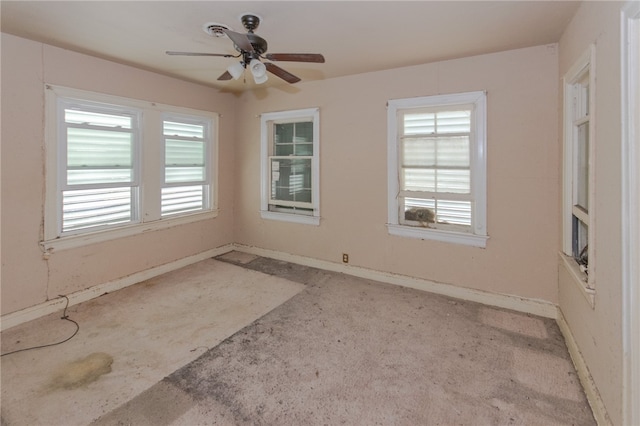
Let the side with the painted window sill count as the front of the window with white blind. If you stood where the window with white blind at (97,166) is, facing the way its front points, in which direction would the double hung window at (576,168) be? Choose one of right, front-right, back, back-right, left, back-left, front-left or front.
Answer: front

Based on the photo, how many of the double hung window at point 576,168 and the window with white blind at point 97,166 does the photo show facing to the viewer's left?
1

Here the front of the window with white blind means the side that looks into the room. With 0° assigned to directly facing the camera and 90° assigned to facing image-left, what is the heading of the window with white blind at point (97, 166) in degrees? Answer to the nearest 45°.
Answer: approximately 315°

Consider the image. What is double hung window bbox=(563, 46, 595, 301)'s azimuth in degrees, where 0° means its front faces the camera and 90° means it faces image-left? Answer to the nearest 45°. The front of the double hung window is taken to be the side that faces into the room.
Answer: approximately 90°

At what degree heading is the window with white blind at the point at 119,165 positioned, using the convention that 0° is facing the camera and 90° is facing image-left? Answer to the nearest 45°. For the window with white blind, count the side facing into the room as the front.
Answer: approximately 315°

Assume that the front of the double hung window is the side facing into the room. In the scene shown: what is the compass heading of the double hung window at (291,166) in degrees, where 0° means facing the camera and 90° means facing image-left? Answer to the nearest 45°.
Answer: approximately 45°

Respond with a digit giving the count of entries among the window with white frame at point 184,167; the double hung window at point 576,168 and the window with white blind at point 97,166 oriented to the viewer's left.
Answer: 1

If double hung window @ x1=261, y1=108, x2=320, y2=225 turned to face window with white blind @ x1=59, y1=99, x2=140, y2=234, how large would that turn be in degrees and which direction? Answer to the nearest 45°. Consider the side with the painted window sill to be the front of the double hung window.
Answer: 0° — it already faces it

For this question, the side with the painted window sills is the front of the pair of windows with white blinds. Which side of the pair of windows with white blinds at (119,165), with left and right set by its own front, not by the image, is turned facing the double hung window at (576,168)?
front
